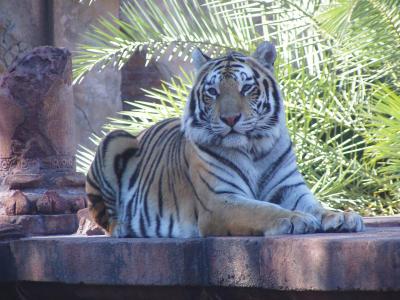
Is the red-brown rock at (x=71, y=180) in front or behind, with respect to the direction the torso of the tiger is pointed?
behind

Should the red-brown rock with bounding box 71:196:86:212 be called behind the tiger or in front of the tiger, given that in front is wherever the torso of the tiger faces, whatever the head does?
behind

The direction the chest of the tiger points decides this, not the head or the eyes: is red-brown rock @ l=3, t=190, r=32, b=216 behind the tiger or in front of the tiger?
behind

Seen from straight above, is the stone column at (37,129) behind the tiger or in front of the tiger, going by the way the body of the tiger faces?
behind

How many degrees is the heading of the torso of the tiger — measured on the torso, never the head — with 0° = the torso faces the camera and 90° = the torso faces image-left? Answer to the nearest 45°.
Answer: approximately 315°

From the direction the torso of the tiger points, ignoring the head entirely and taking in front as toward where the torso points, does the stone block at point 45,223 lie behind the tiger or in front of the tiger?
behind
